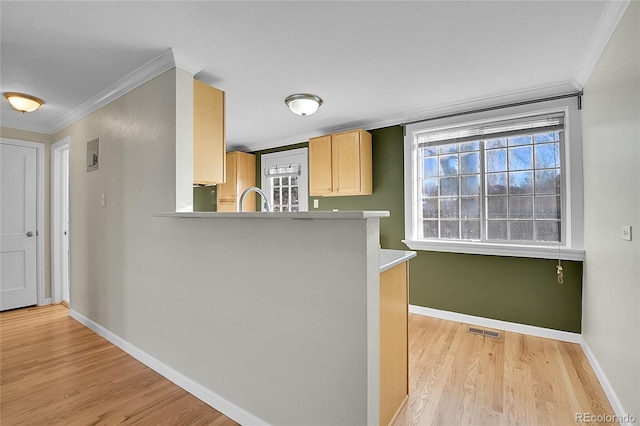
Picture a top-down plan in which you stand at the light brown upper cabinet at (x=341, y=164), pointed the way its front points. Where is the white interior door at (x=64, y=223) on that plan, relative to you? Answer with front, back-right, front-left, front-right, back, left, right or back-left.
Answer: front-right

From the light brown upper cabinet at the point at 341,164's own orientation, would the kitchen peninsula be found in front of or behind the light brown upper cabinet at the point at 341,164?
in front

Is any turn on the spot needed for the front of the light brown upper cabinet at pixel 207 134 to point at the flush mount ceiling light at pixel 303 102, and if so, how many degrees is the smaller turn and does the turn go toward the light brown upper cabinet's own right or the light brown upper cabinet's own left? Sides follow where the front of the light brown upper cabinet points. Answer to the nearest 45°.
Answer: approximately 45° to the light brown upper cabinet's own right

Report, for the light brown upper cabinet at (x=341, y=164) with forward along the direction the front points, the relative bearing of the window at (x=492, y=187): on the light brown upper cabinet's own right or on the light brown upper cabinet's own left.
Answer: on the light brown upper cabinet's own left

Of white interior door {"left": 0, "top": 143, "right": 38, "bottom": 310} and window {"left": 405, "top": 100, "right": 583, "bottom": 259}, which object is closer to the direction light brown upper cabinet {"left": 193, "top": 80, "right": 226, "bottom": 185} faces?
the window

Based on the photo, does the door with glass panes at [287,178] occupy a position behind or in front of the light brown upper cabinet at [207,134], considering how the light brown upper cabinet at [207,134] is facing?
in front

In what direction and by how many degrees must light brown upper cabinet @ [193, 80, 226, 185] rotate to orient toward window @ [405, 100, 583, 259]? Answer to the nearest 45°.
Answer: approximately 45° to its right

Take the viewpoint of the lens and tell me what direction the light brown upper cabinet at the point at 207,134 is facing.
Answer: facing away from the viewer and to the right of the viewer

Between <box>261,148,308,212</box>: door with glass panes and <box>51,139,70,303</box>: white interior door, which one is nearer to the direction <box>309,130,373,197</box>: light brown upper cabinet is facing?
the white interior door
